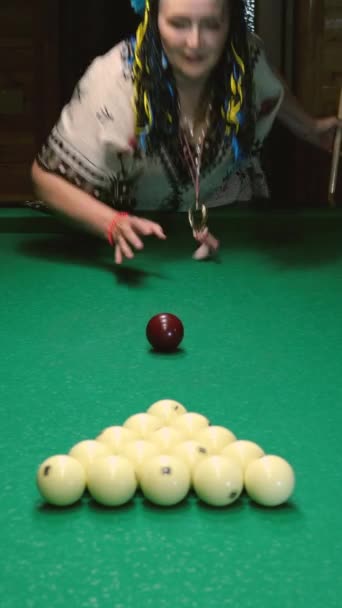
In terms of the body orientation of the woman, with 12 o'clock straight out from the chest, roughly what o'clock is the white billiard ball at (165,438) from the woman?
The white billiard ball is roughly at 12 o'clock from the woman.

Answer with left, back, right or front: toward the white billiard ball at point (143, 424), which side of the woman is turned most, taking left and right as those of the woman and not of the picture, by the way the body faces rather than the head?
front

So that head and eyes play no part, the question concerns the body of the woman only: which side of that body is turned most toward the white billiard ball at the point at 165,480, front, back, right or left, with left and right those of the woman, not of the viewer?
front

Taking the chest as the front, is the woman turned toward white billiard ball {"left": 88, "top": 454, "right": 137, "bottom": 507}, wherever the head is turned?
yes

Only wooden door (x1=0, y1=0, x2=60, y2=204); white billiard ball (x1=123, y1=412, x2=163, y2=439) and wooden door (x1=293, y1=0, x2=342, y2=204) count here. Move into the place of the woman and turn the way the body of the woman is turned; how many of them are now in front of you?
1

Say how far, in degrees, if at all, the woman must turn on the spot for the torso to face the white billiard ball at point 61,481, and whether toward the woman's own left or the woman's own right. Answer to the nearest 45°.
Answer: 0° — they already face it

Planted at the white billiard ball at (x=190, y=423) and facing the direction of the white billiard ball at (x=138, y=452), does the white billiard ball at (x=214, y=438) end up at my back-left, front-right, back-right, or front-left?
front-left

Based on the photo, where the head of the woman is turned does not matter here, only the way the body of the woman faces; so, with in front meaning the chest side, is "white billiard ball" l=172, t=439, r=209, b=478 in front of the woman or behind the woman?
in front

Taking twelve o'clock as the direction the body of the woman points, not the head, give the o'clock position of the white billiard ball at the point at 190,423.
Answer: The white billiard ball is roughly at 12 o'clock from the woman.

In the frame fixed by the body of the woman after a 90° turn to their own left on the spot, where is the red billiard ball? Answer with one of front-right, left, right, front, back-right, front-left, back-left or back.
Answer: right

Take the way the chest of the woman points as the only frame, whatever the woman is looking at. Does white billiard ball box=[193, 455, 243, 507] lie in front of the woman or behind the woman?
in front

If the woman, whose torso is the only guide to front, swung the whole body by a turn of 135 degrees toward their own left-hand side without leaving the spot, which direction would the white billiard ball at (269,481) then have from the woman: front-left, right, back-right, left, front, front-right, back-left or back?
back-right

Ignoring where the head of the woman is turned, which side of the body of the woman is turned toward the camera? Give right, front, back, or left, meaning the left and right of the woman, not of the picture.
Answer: front

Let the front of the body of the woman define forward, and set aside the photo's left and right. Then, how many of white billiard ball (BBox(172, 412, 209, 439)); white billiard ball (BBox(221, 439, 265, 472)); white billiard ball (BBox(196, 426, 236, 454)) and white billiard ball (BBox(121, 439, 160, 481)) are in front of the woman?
4

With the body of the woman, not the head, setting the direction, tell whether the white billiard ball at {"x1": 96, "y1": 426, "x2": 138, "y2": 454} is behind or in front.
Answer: in front

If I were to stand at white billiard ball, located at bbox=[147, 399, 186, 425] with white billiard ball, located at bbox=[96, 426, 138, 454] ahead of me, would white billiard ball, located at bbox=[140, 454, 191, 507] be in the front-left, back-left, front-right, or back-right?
front-left
